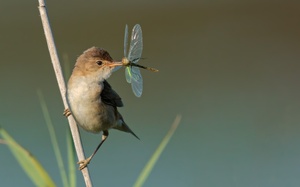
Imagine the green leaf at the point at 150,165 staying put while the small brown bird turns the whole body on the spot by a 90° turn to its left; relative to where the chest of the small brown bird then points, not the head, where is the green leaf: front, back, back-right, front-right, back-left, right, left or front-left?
front-right
